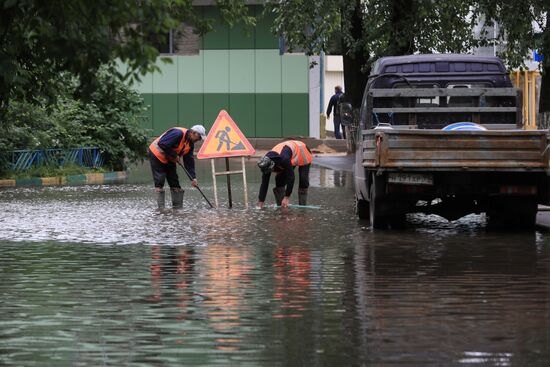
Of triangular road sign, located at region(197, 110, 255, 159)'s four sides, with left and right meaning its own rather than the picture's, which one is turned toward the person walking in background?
back

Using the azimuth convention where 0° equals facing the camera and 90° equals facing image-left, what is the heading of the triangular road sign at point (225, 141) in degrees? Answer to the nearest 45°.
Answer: approximately 0°

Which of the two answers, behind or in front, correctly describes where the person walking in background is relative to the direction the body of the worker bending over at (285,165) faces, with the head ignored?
behind

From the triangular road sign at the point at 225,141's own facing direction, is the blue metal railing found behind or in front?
behind

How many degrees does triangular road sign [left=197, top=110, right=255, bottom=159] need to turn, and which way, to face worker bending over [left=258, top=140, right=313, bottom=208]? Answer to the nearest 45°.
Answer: approximately 45° to its left

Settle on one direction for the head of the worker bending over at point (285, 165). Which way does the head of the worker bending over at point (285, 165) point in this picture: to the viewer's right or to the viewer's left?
to the viewer's left

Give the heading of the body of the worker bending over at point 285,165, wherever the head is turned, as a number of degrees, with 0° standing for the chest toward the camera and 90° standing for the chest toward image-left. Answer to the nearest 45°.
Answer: approximately 45°

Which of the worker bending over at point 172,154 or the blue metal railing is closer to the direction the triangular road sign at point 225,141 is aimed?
the worker bending over
